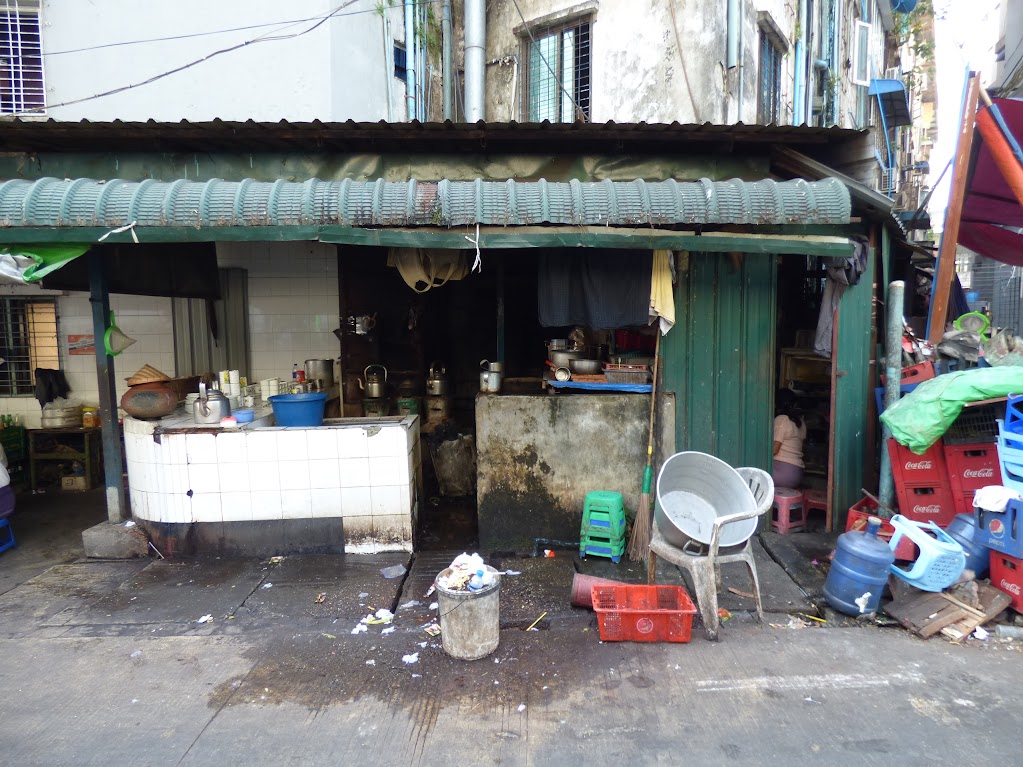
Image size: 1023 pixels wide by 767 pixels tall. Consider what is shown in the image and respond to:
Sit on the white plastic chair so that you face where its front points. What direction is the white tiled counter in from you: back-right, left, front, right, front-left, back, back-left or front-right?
front-right

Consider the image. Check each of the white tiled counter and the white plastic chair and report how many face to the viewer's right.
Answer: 0

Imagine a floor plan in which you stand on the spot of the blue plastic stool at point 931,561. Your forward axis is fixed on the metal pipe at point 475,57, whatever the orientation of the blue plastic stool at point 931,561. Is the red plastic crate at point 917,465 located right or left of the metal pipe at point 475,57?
right

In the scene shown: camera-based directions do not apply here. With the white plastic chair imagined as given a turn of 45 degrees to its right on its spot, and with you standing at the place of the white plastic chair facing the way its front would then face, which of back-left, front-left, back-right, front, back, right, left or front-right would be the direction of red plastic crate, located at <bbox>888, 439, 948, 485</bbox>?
back-right

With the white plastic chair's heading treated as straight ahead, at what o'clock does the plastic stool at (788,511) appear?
The plastic stool is roughly at 5 o'clock from the white plastic chair.

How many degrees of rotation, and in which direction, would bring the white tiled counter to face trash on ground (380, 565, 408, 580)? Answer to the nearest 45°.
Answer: approximately 45° to its left

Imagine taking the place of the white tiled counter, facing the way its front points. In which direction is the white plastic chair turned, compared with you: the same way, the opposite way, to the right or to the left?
to the right

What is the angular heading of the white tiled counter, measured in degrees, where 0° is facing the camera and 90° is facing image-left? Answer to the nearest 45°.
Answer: approximately 0°

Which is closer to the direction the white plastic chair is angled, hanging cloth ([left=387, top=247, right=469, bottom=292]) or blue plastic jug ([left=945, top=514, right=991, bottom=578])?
the hanging cloth

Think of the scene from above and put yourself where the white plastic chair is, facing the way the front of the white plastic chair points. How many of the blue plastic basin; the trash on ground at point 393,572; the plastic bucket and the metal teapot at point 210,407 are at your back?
0

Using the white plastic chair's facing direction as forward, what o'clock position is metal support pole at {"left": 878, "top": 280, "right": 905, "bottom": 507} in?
The metal support pole is roughly at 6 o'clock from the white plastic chair.

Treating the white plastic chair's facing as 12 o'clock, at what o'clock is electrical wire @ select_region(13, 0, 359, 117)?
The electrical wire is roughly at 2 o'clock from the white plastic chair.

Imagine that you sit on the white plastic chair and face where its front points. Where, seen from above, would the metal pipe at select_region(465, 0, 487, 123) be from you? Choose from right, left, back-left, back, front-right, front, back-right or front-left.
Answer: right

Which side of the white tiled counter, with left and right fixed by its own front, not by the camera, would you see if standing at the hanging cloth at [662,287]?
left

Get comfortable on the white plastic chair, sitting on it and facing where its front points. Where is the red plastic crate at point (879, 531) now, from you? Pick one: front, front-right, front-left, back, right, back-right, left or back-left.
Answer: back

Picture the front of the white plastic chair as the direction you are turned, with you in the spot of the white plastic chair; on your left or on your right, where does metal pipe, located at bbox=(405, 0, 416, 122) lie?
on your right

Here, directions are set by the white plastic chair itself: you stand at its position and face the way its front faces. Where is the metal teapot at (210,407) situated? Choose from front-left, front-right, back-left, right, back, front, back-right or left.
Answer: front-right

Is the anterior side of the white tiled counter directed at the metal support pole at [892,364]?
no

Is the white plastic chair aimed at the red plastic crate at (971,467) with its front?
no

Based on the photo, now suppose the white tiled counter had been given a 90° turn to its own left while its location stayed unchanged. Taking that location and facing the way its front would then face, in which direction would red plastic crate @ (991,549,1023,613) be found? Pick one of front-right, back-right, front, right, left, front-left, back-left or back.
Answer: front-right

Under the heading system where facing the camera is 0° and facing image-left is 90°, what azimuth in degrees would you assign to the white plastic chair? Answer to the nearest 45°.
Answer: approximately 45°

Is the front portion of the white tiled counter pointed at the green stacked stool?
no
